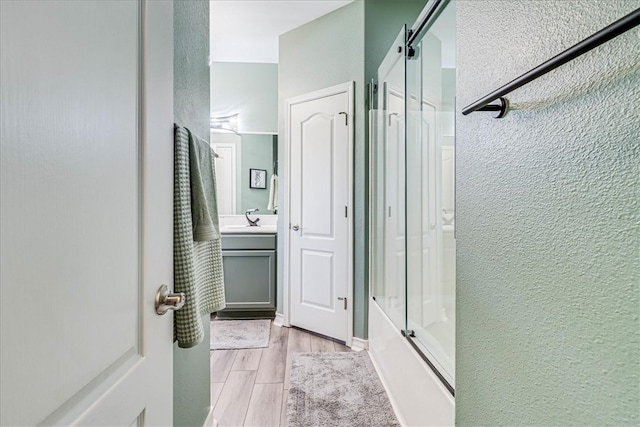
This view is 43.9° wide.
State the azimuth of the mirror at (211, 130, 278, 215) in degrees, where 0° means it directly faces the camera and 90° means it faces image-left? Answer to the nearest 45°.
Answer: approximately 0°

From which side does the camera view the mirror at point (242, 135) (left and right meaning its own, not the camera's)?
front

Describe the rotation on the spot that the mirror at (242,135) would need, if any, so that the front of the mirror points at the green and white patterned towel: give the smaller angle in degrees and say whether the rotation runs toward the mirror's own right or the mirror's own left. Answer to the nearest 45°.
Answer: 0° — it already faces it

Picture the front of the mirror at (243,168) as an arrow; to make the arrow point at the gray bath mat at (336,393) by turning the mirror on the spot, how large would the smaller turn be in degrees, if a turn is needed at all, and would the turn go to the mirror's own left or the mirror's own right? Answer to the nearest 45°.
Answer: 0° — it already faces it

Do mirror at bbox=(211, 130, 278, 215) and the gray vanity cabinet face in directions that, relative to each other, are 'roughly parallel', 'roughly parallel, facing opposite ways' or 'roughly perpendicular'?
roughly parallel

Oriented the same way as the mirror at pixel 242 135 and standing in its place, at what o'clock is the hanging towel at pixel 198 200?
The hanging towel is roughly at 12 o'clock from the mirror.

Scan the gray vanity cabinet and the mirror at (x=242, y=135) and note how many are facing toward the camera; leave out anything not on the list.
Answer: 2

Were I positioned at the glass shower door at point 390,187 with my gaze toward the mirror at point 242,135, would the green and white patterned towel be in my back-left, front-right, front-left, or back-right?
back-left

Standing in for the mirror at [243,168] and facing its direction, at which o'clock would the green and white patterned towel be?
The green and white patterned towel is roughly at 12 o'clock from the mirror.

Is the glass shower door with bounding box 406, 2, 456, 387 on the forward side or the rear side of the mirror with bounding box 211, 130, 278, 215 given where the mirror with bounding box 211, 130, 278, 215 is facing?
on the forward side

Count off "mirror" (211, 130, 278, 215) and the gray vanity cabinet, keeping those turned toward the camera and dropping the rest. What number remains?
2
